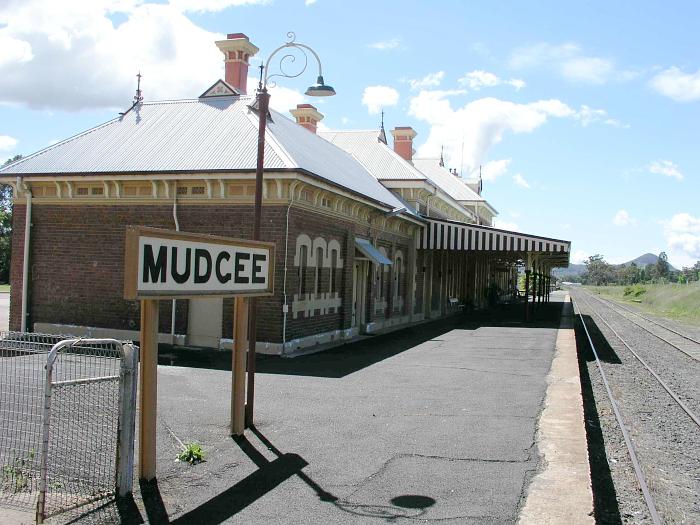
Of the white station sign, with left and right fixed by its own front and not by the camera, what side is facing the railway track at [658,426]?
left

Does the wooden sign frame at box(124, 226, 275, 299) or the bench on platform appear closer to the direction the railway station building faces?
the wooden sign frame

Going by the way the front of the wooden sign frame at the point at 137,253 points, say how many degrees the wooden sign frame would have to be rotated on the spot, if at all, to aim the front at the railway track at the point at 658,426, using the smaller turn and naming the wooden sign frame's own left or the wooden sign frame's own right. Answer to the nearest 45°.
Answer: approximately 90° to the wooden sign frame's own left

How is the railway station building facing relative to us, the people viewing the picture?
facing the viewer and to the right of the viewer

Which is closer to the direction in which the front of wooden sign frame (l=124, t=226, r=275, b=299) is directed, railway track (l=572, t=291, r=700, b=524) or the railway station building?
the railway track

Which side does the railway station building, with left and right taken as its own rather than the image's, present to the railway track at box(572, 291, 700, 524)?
front

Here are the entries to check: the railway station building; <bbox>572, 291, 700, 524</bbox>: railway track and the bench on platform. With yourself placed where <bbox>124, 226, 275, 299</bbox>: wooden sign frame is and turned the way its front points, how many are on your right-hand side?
0

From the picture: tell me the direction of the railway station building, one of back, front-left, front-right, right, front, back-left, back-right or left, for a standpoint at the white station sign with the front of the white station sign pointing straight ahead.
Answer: back-left

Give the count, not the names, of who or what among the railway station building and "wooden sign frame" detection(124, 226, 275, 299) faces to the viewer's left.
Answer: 0

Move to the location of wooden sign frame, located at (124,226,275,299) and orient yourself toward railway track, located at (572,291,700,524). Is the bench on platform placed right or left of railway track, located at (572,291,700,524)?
left

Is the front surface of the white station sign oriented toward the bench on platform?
no

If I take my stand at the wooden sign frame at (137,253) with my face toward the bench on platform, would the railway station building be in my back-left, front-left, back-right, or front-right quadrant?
front-left

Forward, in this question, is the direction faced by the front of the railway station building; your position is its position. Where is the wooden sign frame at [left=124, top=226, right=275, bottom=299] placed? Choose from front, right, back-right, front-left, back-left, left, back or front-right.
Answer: front-right

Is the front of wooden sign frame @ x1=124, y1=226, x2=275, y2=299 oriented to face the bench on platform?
no
